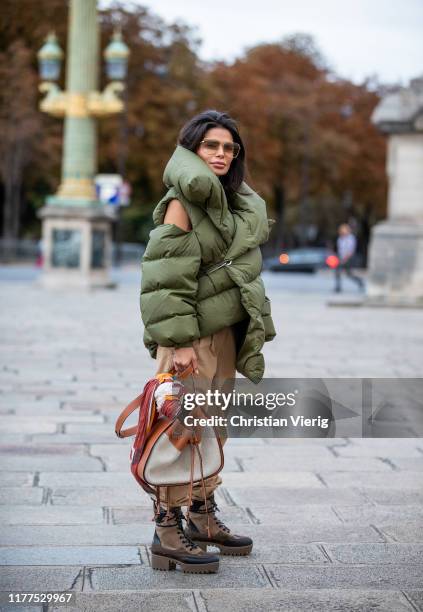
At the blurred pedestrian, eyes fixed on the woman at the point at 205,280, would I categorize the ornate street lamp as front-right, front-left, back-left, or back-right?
front-right

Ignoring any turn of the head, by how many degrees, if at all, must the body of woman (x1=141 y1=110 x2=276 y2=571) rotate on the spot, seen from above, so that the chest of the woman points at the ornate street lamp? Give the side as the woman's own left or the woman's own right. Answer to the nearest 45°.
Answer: approximately 135° to the woman's own left

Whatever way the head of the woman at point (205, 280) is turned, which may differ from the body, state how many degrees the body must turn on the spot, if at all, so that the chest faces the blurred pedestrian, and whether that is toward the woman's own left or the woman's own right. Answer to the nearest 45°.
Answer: approximately 135° to the woman's own left

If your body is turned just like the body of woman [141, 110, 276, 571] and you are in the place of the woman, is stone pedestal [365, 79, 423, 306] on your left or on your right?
on your left

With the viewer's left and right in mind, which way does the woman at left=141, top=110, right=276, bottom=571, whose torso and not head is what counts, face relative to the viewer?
facing the viewer and to the right of the viewer
